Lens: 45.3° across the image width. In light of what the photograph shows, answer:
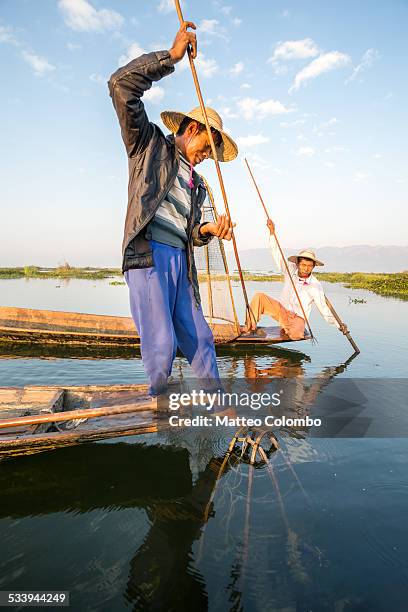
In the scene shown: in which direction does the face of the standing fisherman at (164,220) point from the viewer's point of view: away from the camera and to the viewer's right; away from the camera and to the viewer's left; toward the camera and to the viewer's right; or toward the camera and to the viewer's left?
toward the camera and to the viewer's right

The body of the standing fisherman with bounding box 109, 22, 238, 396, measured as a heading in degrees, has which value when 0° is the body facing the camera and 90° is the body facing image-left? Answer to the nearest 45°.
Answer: approximately 315°
